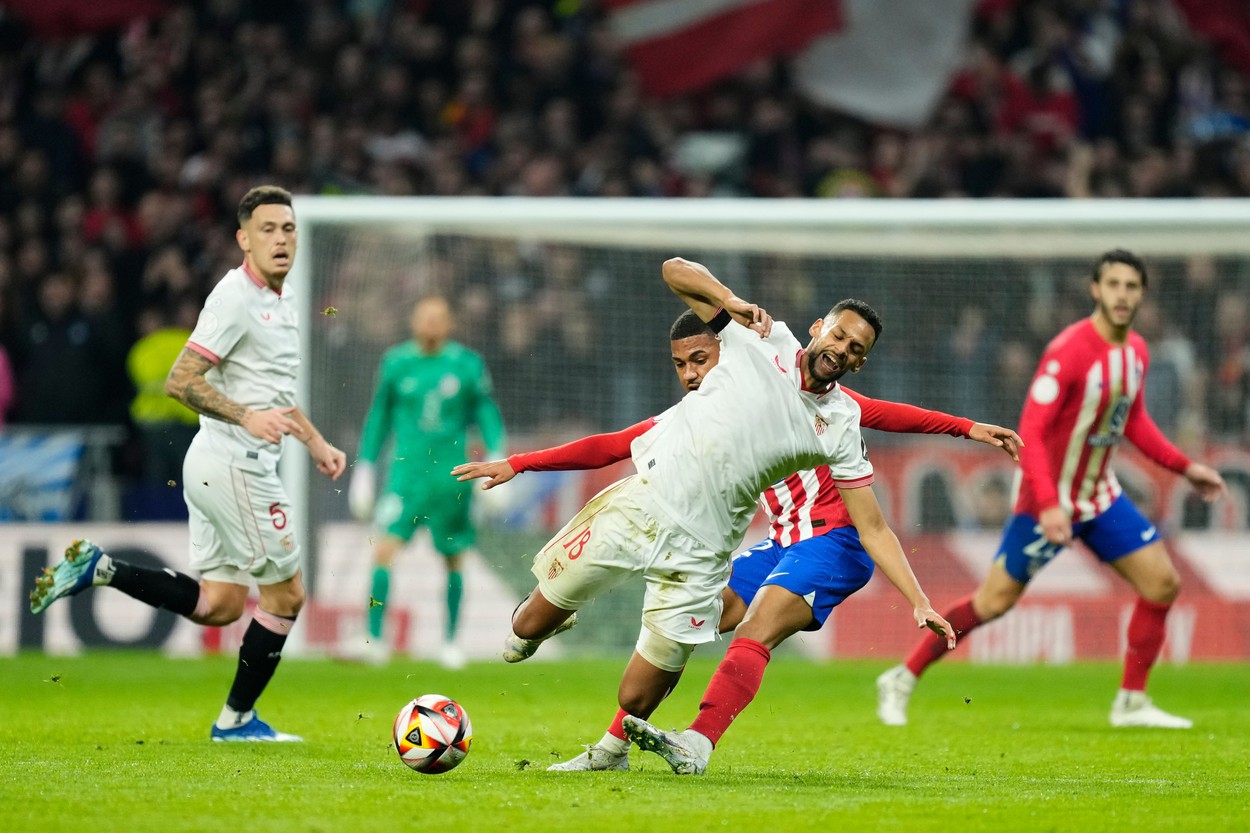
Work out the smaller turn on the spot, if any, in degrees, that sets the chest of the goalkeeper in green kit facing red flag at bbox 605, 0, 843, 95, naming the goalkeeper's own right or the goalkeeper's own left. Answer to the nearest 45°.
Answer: approximately 135° to the goalkeeper's own left

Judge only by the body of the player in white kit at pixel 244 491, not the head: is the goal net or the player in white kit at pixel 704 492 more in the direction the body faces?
the player in white kit

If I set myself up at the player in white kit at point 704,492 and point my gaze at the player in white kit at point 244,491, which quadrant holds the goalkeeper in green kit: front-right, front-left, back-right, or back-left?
front-right

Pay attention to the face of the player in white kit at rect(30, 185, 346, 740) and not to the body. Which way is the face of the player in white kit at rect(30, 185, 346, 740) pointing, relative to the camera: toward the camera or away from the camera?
toward the camera

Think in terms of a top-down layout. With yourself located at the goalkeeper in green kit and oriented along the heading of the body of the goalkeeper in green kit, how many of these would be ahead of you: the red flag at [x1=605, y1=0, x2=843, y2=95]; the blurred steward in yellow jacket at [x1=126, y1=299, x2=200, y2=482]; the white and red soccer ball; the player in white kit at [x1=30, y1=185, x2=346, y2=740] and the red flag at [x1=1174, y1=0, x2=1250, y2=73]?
2

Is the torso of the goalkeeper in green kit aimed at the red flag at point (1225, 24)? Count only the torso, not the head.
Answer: no

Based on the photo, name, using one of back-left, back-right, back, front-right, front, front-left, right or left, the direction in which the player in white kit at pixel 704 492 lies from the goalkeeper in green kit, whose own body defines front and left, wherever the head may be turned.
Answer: front

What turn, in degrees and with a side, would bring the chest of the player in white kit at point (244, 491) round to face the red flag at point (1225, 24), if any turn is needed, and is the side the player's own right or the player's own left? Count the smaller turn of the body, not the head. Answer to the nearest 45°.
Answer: approximately 90° to the player's own left

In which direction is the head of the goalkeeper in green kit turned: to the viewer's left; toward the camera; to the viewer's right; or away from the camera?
toward the camera

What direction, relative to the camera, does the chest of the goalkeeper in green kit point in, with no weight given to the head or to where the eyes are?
toward the camera

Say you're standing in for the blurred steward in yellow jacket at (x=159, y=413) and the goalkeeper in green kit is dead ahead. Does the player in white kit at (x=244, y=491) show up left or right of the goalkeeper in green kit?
right

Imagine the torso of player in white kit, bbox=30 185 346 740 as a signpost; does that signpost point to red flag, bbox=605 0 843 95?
no

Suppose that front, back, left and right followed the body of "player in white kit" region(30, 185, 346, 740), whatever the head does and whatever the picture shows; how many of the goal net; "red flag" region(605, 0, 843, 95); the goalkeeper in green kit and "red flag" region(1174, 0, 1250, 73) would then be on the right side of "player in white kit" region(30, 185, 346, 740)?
0

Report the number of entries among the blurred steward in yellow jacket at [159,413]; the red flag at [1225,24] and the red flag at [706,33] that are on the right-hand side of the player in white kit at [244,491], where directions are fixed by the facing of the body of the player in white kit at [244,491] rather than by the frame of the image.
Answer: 0

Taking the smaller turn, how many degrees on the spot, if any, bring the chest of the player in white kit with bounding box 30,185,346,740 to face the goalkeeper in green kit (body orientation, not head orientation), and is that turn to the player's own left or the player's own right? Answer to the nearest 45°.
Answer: approximately 135° to the player's own left

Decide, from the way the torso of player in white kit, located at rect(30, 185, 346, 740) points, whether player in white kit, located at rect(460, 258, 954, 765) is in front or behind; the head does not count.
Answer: in front

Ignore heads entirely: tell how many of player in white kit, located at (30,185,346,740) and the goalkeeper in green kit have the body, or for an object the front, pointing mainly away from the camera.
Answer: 0

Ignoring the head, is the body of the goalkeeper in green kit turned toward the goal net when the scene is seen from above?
no

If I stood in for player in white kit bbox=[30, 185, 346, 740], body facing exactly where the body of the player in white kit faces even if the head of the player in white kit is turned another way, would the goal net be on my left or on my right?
on my left
